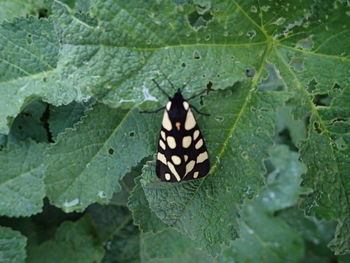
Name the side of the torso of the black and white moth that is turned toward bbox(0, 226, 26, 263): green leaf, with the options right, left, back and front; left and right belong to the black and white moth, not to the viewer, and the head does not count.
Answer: left

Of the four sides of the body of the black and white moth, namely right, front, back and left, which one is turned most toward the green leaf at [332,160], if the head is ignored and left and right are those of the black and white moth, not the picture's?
right

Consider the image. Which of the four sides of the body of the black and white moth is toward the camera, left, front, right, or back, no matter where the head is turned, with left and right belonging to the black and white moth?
back

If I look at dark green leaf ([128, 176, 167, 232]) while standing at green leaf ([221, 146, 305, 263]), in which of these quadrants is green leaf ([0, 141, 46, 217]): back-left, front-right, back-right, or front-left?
front-right

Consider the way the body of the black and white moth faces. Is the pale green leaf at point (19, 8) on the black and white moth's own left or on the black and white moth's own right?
on the black and white moth's own left
